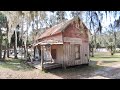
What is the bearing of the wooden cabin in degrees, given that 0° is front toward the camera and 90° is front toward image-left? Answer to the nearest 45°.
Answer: approximately 45°
